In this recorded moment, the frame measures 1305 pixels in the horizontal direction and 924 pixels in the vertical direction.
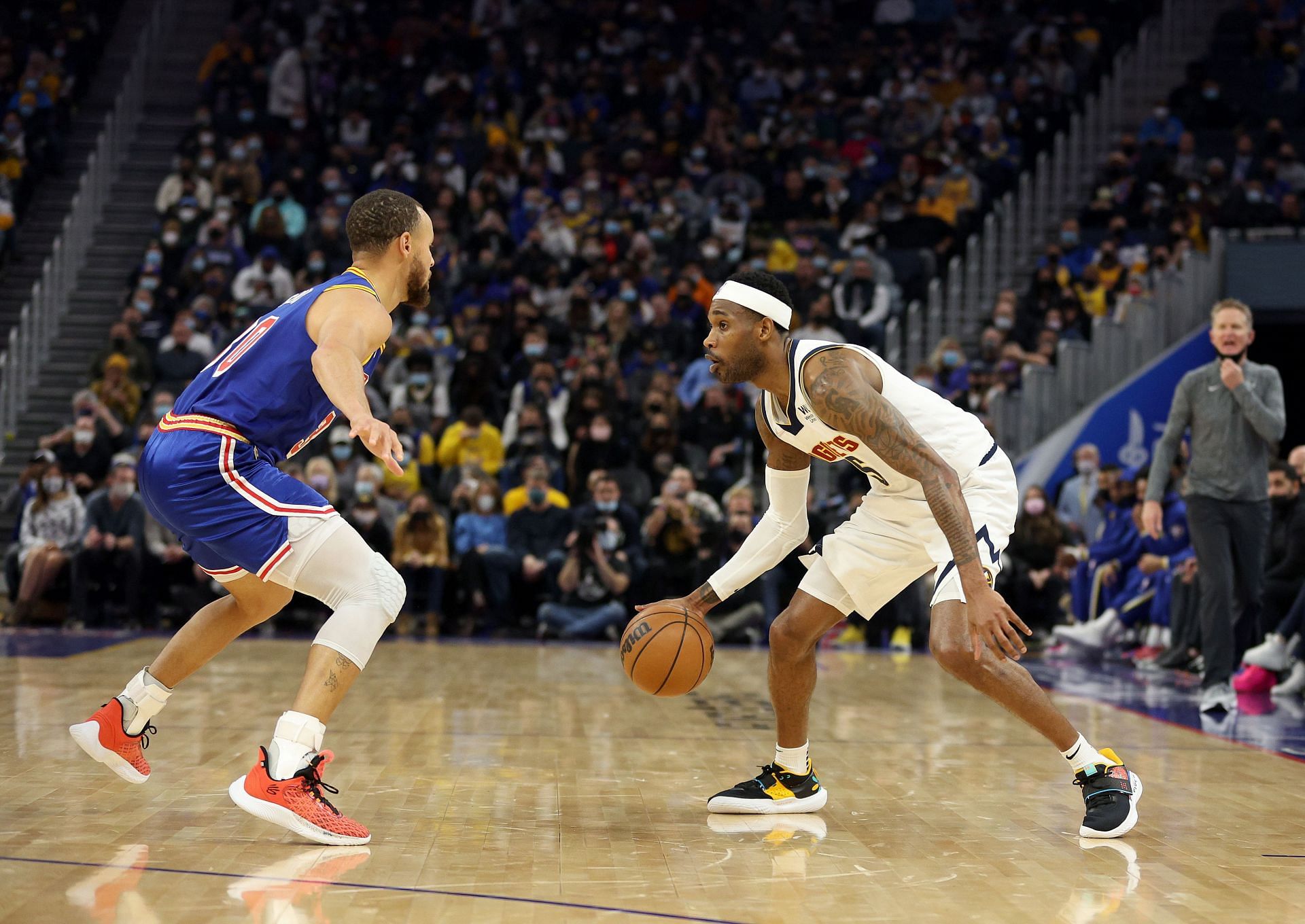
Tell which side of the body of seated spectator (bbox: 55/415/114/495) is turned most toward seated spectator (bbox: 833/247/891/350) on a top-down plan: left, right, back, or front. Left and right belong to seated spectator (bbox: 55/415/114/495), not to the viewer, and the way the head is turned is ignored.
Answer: left

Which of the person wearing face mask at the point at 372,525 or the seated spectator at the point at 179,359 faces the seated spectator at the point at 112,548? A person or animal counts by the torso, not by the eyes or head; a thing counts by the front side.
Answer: the seated spectator at the point at 179,359

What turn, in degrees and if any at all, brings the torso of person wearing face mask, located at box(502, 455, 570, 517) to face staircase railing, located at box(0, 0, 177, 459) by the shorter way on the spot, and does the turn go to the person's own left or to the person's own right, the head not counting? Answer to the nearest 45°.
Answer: approximately 135° to the person's own right

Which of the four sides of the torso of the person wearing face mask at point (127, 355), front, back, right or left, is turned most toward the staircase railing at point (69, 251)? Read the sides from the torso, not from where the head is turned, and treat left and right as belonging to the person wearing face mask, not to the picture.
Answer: back

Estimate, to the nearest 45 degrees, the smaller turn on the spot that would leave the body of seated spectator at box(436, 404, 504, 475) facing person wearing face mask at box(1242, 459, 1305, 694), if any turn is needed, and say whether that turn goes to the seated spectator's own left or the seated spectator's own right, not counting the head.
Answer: approximately 45° to the seated spectator's own left

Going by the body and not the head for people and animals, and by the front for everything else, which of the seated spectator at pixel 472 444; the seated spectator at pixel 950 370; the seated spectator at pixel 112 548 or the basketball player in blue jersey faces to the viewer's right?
the basketball player in blue jersey

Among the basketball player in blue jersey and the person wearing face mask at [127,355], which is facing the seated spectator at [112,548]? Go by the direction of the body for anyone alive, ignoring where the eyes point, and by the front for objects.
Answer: the person wearing face mask

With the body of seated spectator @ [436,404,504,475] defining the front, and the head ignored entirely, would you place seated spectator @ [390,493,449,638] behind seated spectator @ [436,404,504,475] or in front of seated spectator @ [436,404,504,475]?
in front

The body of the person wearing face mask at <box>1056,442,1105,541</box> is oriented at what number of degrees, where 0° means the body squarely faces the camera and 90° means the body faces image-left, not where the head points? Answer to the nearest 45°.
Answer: approximately 0°

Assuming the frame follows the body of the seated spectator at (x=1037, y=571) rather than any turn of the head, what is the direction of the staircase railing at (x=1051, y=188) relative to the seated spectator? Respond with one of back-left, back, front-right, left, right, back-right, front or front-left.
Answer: back

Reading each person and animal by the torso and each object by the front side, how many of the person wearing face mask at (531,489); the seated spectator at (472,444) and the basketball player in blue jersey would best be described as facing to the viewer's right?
1

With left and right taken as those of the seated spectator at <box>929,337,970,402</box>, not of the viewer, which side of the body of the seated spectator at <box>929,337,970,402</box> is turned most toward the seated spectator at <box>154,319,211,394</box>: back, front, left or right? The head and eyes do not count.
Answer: right

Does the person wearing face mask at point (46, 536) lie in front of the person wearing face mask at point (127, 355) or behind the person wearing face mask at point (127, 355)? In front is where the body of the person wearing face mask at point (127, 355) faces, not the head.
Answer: in front

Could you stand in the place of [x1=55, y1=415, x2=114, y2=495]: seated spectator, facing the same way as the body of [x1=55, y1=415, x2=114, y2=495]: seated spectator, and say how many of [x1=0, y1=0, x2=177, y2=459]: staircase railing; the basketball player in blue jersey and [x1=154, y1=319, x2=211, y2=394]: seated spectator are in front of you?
1
